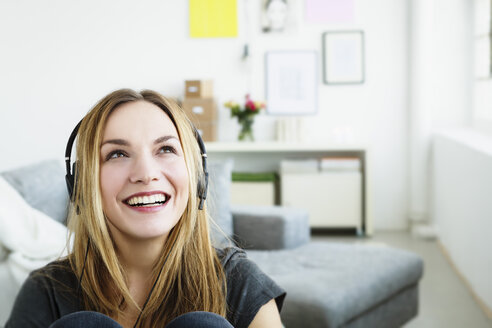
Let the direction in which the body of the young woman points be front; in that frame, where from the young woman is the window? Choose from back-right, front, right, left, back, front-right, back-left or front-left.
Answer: back-left

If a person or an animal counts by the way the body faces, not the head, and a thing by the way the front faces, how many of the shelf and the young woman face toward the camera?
2

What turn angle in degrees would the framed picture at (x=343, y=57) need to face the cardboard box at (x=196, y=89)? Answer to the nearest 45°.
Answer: approximately 90° to its right

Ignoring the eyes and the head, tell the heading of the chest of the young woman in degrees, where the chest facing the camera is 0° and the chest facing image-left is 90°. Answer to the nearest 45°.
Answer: approximately 0°

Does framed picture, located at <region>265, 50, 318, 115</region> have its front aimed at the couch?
yes
